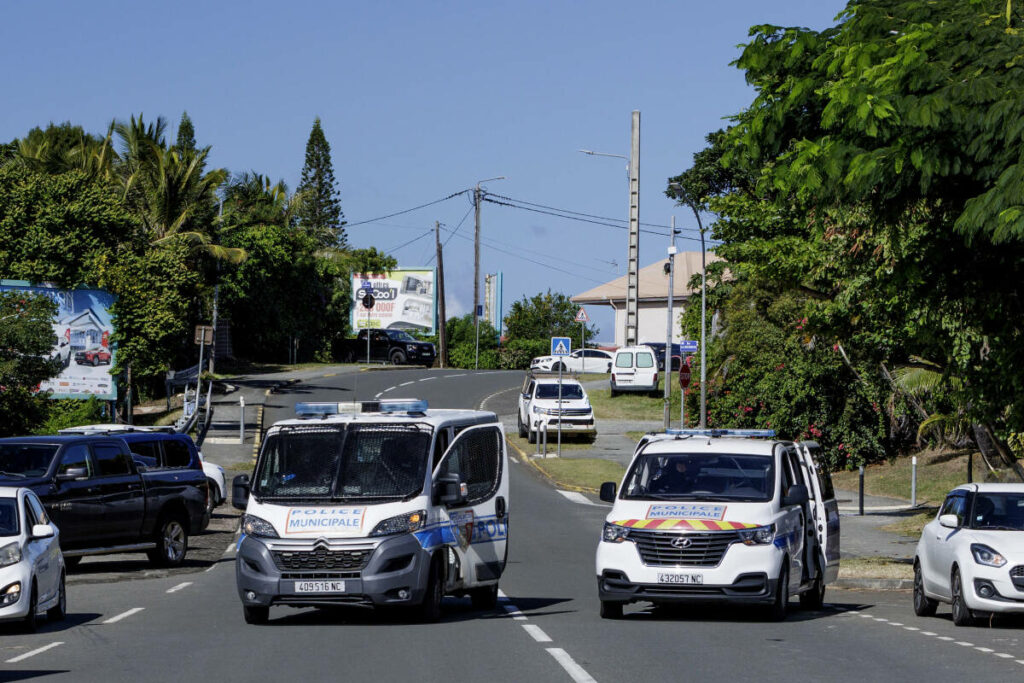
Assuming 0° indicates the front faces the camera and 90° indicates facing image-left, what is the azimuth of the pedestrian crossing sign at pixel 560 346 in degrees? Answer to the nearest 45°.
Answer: approximately 0°

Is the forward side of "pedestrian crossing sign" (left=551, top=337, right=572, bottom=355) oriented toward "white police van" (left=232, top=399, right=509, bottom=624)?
yes

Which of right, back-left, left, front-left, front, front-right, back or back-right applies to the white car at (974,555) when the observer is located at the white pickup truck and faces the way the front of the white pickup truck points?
front

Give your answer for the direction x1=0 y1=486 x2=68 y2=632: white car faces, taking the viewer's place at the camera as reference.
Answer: facing the viewer and to the left of the viewer

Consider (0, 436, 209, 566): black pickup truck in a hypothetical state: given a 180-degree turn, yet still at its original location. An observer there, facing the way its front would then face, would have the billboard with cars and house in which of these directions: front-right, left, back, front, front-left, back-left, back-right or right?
front-left

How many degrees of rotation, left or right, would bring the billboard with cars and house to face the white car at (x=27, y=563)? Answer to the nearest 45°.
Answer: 0° — it already faces it

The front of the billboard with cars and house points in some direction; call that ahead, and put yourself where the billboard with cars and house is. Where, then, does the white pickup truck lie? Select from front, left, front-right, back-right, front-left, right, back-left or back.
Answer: left

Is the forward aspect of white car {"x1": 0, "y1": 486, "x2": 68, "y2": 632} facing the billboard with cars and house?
no

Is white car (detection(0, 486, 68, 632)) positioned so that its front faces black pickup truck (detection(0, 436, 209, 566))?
no

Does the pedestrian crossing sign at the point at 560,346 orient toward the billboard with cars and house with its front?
no

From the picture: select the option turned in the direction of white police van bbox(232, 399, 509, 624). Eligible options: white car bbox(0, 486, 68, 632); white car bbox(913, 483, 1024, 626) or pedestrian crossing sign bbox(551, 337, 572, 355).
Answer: the pedestrian crossing sign

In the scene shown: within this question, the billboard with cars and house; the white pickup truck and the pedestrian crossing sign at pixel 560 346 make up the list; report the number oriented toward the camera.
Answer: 3

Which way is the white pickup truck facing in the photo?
toward the camera

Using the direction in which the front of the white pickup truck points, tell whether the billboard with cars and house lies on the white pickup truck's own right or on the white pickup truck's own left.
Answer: on the white pickup truck's own right

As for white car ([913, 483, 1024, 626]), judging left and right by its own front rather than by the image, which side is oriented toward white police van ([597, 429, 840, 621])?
right

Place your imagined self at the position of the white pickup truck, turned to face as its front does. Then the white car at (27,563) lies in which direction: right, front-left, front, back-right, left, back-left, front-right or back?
front

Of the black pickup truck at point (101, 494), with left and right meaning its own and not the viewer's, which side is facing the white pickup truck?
back

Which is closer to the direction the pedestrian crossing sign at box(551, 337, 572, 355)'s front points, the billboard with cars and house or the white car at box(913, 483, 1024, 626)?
the white car

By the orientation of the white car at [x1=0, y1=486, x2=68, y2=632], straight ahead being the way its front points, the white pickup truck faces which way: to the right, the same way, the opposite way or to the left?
the same way
